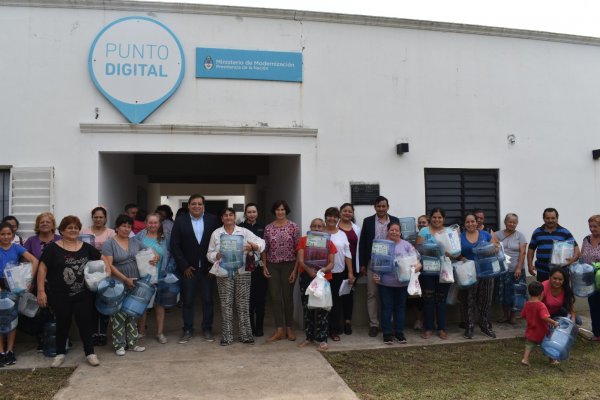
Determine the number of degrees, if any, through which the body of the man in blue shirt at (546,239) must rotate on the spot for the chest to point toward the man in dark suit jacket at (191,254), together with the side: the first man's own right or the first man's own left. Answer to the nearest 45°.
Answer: approximately 45° to the first man's own right

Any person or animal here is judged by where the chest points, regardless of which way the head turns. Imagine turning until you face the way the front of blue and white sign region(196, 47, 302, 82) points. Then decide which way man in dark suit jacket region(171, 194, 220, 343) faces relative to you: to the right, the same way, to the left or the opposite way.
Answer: the same way

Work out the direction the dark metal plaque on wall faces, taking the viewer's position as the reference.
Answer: facing the viewer

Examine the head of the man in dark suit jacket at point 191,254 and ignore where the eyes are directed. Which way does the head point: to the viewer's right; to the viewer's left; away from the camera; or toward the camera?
toward the camera

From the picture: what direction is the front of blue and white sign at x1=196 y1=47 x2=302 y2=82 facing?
toward the camera

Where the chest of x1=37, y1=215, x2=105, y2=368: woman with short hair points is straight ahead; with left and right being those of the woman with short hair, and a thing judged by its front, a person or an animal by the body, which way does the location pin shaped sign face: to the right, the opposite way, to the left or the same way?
the same way

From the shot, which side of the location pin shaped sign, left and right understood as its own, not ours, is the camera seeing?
front

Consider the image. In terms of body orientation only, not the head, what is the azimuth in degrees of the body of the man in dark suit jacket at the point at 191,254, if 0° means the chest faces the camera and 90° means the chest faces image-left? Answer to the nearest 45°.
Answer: approximately 0°

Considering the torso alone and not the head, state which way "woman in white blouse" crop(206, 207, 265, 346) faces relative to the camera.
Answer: toward the camera

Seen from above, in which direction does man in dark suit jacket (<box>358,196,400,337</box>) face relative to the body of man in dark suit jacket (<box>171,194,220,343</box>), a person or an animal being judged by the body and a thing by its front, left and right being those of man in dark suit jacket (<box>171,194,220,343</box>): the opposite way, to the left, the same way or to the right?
the same way

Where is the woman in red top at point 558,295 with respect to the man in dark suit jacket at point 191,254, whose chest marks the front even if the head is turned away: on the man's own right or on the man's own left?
on the man's own left

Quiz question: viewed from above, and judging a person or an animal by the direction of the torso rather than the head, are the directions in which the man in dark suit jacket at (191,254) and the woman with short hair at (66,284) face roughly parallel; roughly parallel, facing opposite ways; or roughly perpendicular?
roughly parallel

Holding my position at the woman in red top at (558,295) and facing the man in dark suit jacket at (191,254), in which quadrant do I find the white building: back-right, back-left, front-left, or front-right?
front-right

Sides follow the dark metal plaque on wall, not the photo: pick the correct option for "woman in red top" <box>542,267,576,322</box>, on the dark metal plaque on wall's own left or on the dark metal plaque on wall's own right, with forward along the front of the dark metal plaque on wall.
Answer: on the dark metal plaque on wall's own left

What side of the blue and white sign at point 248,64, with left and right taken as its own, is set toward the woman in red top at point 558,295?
left

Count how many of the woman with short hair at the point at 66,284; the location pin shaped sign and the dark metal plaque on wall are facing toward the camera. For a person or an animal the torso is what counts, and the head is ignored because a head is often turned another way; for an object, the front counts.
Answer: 3
